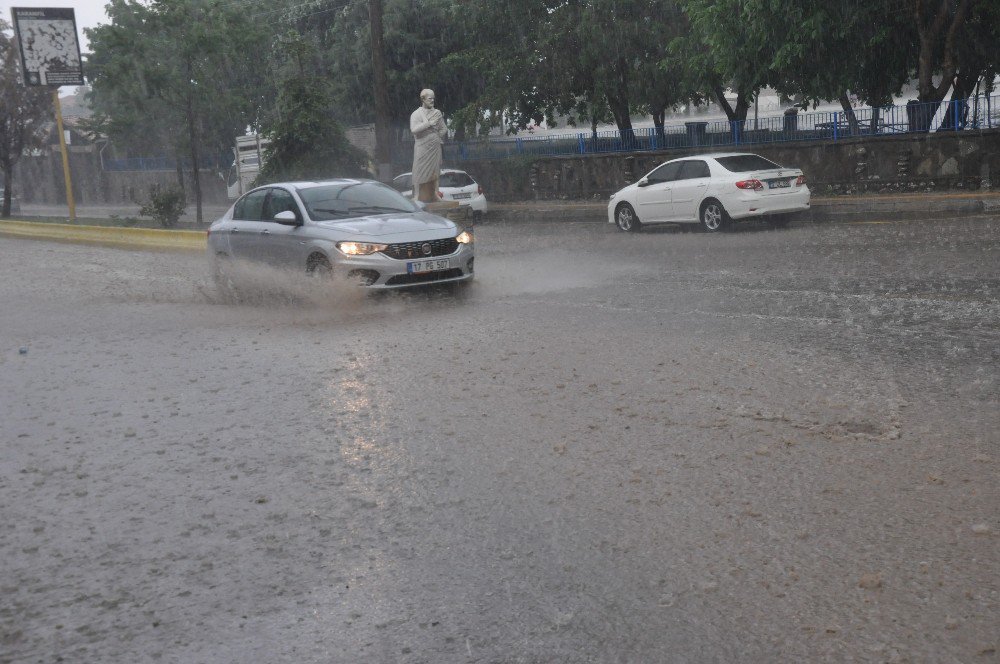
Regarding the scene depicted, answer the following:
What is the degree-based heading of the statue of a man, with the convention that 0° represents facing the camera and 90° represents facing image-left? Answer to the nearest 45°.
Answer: approximately 315°

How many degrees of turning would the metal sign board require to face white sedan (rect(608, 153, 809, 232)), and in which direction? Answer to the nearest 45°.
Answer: approximately 45° to its left

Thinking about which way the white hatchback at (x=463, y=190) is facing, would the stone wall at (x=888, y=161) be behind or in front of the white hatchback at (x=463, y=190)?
behind

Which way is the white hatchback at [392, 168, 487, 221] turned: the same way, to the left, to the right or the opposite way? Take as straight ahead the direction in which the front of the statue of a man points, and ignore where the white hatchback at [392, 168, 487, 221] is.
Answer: the opposite way

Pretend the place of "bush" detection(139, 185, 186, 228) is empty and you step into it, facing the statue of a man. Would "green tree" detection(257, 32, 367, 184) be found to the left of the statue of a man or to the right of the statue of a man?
left

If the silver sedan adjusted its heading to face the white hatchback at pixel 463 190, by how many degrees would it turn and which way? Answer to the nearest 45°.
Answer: approximately 135° to its left

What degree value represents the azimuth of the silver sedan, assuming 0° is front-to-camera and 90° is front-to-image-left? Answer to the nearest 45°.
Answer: approximately 315°

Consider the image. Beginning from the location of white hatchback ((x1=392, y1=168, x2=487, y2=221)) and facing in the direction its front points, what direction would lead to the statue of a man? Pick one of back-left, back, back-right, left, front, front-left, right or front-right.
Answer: back-left

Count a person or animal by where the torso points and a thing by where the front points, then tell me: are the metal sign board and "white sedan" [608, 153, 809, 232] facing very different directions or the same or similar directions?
very different directions
